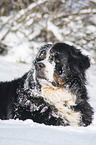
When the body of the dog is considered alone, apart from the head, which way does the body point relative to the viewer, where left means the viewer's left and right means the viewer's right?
facing the viewer and to the right of the viewer
